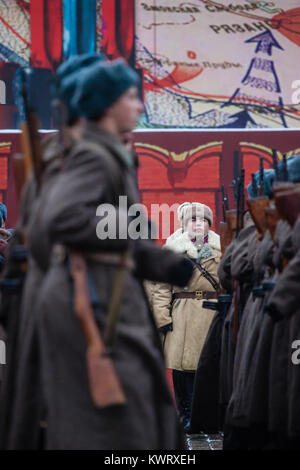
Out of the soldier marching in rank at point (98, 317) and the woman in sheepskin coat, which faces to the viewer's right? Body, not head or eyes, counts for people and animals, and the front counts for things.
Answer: the soldier marching in rank

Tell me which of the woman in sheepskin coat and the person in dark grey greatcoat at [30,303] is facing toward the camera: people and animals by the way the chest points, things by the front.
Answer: the woman in sheepskin coat

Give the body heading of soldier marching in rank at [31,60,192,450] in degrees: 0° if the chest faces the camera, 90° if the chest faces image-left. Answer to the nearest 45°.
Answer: approximately 270°

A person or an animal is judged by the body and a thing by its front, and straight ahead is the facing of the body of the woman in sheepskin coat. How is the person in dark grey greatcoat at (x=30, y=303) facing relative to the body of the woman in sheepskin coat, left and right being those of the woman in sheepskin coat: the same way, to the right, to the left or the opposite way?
to the left

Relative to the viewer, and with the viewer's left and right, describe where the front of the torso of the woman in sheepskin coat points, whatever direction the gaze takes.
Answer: facing the viewer

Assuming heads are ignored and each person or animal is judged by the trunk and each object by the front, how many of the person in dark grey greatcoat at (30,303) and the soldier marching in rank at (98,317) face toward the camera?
0

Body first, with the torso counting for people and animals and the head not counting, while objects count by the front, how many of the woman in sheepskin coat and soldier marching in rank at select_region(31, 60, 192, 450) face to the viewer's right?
1

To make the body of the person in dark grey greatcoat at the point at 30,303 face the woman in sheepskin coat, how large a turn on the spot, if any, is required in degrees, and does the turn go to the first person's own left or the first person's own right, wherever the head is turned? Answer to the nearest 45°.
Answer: approximately 90° to the first person's own left

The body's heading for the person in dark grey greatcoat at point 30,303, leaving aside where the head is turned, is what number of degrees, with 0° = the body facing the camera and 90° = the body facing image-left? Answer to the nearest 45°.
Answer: approximately 270°

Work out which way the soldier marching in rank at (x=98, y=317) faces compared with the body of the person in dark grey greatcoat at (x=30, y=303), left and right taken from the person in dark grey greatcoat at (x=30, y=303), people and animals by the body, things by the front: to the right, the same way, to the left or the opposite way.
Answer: the same way

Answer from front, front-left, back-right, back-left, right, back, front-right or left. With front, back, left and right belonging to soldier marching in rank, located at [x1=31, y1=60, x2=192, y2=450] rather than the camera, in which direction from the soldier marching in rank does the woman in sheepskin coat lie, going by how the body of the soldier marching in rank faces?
left

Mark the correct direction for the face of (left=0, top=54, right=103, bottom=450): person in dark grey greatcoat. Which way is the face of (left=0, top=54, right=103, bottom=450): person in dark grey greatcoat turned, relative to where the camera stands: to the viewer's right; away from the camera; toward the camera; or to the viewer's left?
to the viewer's right

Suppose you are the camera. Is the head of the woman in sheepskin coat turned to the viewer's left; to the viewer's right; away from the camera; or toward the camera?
toward the camera

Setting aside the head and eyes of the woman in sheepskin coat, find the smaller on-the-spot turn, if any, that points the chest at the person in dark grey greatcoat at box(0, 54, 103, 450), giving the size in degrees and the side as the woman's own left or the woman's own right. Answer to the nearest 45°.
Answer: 0° — they already face them

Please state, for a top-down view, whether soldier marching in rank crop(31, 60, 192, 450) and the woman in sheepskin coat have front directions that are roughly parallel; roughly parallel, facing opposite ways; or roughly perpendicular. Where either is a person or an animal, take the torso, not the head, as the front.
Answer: roughly perpendicular
